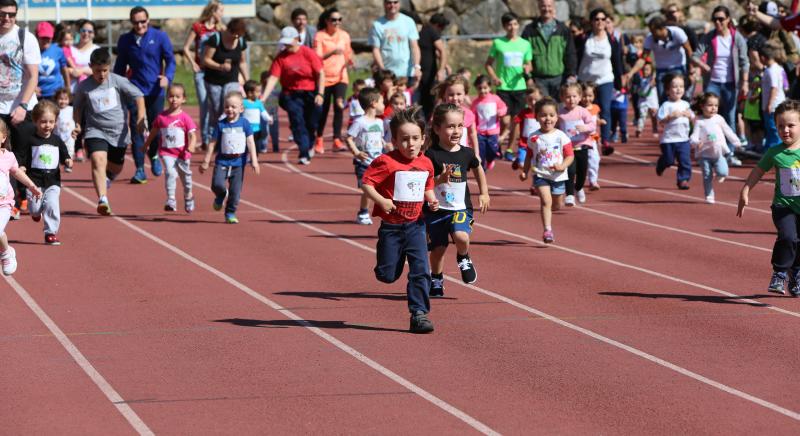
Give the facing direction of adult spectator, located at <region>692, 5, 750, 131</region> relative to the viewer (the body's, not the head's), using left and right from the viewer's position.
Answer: facing the viewer

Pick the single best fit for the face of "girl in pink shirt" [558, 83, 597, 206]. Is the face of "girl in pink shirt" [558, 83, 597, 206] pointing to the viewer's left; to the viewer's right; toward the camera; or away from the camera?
toward the camera

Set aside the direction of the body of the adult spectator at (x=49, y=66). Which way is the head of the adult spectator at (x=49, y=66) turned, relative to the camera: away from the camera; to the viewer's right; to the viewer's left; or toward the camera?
toward the camera

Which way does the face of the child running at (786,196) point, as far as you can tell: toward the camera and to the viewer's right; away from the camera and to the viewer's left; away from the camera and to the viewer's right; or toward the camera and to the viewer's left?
toward the camera and to the viewer's left

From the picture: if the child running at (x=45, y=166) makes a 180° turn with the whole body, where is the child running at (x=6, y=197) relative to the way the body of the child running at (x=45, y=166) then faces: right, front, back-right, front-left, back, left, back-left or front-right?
back

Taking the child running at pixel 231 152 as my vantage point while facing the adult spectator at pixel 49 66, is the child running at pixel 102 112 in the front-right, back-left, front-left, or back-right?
front-left

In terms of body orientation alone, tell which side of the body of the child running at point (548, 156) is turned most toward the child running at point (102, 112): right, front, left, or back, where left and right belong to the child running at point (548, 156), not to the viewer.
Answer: right

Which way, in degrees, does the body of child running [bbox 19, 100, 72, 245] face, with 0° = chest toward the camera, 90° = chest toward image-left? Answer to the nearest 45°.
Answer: approximately 0°

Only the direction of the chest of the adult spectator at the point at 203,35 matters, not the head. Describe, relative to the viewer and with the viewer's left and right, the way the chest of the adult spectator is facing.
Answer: facing the viewer and to the right of the viewer

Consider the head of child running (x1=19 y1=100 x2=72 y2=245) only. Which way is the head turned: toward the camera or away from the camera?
toward the camera

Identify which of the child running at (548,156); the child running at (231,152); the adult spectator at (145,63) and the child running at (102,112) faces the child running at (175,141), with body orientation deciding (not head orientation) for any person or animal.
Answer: the adult spectator

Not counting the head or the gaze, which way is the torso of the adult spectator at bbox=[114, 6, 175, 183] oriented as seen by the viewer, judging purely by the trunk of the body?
toward the camera
